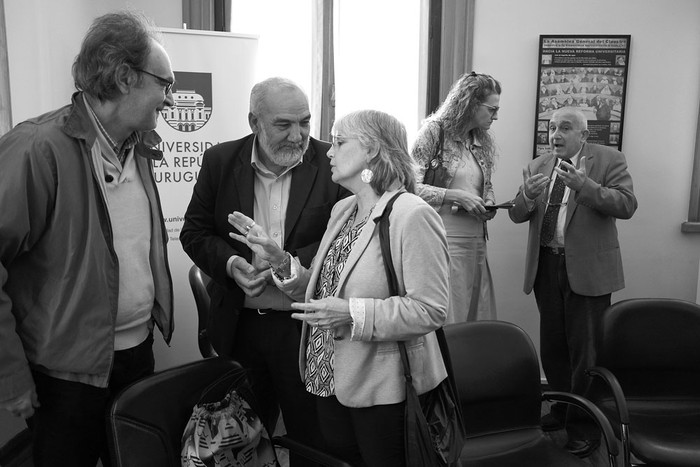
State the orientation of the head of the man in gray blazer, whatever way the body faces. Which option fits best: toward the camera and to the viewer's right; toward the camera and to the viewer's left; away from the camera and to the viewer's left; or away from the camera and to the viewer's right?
toward the camera and to the viewer's left

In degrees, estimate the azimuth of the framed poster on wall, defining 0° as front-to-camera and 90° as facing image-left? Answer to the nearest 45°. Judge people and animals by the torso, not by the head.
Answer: approximately 0°

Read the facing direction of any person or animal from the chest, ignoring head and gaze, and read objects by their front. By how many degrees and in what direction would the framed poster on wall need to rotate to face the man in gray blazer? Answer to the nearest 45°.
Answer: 0° — it already faces them

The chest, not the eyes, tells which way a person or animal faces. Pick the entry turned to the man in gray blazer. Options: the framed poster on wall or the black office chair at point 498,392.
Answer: the framed poster on wall

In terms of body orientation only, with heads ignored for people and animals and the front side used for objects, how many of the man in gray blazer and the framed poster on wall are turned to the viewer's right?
0

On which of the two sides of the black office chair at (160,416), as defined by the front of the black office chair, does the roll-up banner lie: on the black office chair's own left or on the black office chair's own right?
on the black office chair's own left

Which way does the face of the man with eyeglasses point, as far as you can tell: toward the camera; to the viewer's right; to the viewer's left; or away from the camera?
to the viewer's right

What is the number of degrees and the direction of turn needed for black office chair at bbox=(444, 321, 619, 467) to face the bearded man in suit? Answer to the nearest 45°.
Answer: approximately 135° to its right

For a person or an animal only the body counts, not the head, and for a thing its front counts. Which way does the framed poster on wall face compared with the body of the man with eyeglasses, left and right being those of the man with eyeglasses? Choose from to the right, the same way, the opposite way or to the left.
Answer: to the right

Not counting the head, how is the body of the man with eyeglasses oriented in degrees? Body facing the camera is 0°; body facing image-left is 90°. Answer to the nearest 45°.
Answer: approximately 315°

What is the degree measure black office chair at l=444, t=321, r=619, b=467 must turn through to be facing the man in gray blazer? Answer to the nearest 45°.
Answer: approximately 135° to its left
